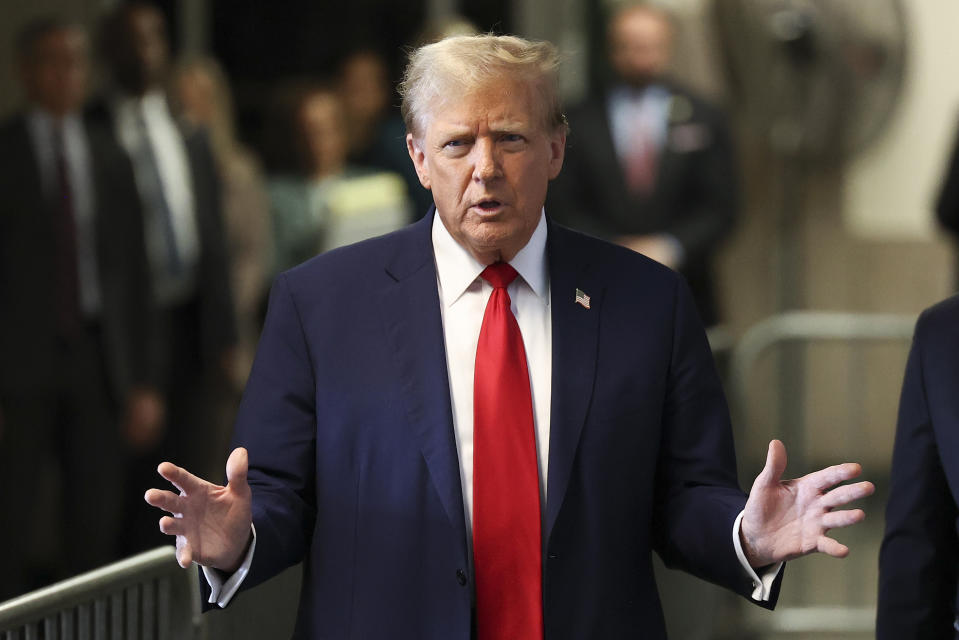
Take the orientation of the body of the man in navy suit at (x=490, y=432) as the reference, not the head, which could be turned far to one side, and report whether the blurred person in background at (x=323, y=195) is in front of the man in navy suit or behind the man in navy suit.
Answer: behind

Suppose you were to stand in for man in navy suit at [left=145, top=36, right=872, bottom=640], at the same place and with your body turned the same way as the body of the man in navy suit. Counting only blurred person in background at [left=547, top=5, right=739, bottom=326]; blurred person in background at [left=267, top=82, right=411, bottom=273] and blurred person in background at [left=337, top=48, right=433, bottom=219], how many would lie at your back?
3

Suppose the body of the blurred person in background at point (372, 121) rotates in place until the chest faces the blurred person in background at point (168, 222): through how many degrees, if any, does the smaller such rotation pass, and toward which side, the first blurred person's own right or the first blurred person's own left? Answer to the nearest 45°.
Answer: approximately 45° to the first blurred person's own right

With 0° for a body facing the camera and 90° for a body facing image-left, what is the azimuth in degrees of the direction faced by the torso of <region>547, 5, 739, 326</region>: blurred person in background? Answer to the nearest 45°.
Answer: approximately 0°

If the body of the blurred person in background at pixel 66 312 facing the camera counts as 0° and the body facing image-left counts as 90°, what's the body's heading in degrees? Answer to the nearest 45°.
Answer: approximately 0°

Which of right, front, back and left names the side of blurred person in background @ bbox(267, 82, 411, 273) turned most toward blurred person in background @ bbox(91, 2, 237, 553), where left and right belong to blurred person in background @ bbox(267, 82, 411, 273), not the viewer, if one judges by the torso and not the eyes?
right

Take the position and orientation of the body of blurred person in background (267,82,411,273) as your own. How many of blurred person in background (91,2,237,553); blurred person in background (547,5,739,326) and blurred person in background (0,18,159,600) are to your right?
2

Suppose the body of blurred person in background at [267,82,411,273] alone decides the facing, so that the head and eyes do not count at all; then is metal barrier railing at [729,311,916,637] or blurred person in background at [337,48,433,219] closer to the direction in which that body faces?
the metal barrier railing
